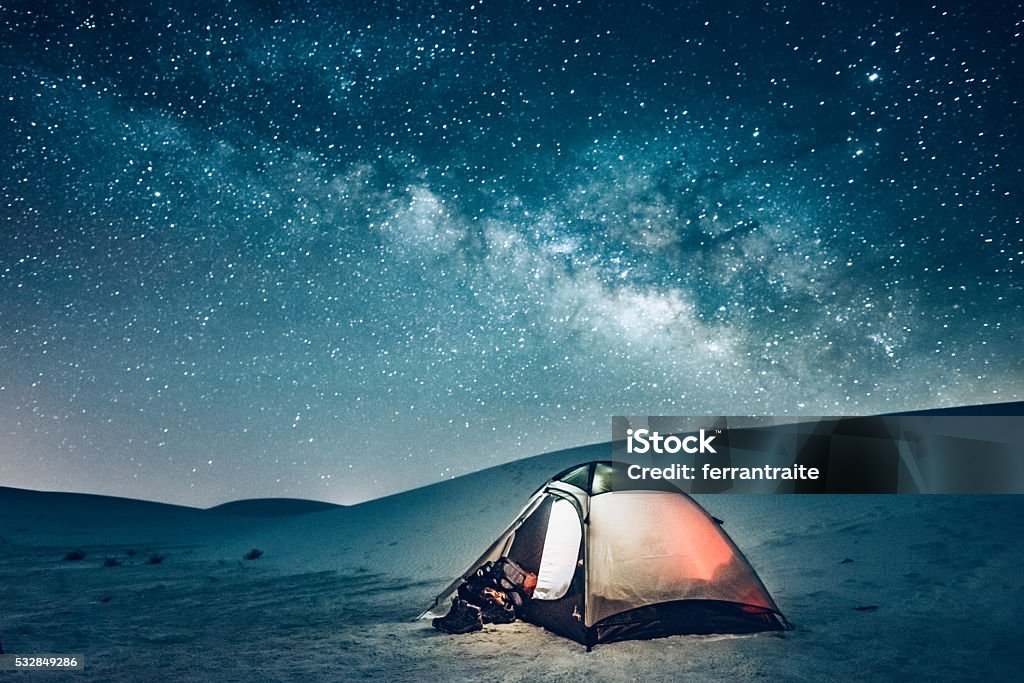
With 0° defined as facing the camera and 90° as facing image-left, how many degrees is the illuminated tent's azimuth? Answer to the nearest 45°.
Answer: approximately 45°

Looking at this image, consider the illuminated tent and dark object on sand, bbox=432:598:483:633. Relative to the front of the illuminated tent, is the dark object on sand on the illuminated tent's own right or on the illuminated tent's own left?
on the illuminated tent's own right
